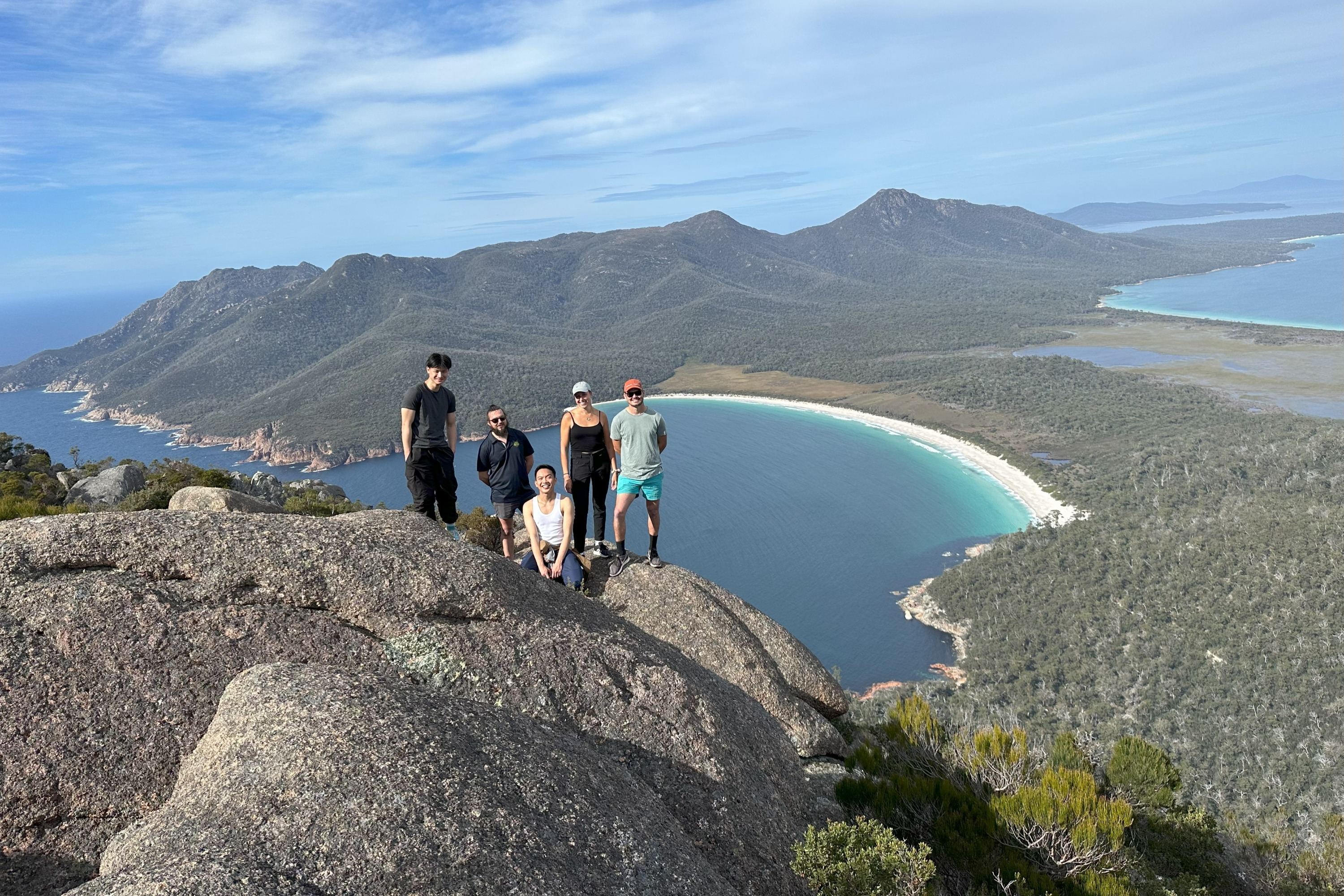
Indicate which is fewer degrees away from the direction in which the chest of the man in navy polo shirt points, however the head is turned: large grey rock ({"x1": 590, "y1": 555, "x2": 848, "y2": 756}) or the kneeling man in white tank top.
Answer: the kneeling man in white tank top

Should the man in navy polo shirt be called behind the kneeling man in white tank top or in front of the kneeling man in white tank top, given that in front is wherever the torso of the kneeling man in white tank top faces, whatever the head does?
behind

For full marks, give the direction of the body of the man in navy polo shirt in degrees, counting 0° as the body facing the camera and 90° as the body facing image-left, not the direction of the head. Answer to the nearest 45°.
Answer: approximately 0°

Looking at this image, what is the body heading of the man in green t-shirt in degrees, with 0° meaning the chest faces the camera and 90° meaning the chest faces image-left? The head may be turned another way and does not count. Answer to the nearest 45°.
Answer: approximately 0°
